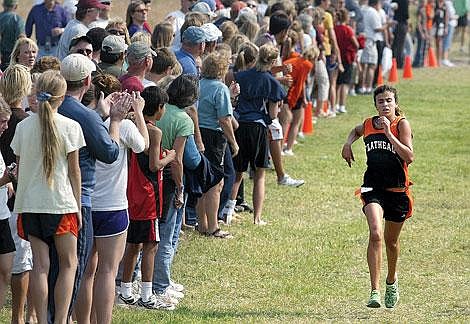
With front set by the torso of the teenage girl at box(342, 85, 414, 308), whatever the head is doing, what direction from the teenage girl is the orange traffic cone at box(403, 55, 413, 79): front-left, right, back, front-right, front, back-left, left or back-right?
back

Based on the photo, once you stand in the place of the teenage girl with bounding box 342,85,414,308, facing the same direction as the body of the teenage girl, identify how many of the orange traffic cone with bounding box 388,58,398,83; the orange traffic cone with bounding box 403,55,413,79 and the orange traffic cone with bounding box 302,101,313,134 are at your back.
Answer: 3

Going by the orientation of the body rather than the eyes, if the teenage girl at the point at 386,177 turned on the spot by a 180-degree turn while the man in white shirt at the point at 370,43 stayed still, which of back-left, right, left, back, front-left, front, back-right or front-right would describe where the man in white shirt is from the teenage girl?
front

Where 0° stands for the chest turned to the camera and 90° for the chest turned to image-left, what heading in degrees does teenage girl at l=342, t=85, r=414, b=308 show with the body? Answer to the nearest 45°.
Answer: approximately 0°

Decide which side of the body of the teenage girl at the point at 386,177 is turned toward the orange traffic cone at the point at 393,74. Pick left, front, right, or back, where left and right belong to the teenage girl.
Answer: back

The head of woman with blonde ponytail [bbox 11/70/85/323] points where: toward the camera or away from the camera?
away from the camera

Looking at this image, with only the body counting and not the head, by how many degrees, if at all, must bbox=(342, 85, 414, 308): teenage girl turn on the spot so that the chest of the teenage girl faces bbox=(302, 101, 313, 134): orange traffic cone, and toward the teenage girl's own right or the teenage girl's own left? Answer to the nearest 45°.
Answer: approximately 180°

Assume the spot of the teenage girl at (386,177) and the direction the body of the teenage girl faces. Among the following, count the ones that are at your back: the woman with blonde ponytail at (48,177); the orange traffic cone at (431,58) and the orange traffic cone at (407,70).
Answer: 2

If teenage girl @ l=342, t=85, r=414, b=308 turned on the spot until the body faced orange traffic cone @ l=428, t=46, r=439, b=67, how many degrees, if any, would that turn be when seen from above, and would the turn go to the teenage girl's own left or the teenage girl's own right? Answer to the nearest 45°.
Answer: approximately 180°
